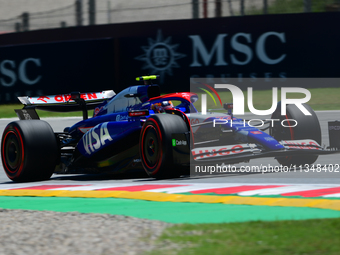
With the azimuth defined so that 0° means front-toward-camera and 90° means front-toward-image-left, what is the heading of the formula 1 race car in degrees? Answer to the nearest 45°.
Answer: approximately 315°

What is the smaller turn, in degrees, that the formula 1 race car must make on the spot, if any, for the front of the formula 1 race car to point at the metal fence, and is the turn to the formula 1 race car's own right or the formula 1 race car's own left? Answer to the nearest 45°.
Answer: approximately 135° to the formula 1 race car's own left
